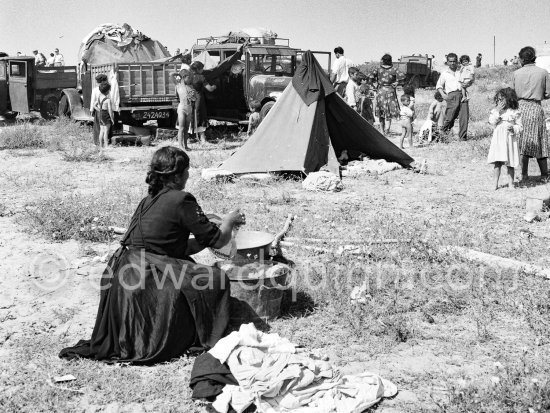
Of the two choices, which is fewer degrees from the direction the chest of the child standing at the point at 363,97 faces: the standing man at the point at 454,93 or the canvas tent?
the canvas tent

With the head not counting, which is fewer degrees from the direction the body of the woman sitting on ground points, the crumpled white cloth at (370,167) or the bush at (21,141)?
the crumpled white cloth

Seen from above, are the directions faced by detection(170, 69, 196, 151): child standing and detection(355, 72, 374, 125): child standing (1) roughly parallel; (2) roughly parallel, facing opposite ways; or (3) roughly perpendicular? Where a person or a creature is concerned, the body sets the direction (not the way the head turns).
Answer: roughly parallel

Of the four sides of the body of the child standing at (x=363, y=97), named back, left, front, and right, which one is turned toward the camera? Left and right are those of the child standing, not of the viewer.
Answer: front

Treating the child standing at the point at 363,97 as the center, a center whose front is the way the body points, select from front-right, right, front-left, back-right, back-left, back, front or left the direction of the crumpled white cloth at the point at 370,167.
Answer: front

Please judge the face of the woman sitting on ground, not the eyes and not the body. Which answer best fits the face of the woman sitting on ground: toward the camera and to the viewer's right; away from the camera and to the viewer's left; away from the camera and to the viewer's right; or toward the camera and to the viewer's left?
away from the camera and to the viewer's right

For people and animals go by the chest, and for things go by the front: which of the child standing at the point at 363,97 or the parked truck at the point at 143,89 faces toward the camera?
the child standing

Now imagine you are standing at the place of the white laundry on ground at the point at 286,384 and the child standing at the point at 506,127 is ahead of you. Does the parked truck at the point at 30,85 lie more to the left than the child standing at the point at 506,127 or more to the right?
left

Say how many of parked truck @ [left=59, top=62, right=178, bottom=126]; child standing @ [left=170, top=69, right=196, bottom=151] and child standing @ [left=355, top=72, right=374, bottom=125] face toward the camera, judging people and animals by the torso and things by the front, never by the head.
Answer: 2

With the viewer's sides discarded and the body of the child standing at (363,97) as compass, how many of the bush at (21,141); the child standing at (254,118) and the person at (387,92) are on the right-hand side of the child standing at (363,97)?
2

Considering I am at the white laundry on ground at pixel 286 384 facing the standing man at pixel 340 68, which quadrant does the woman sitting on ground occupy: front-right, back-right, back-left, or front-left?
front-left

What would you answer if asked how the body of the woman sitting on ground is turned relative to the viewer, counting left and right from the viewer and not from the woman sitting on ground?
facing away from the viewer and to the right of the viewer

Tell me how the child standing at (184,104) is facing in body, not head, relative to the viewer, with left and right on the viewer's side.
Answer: facing the viewer

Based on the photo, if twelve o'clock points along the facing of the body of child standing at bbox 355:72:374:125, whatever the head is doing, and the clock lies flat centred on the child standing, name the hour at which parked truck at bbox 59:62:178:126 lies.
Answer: The parked truck is roughly at 3 o'clock from the child standing.

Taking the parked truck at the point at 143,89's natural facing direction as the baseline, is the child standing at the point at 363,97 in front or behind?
behind

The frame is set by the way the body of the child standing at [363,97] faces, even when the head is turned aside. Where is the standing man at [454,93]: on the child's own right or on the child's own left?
on the child's own left

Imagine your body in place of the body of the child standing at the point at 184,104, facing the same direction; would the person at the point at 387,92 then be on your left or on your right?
on your left
